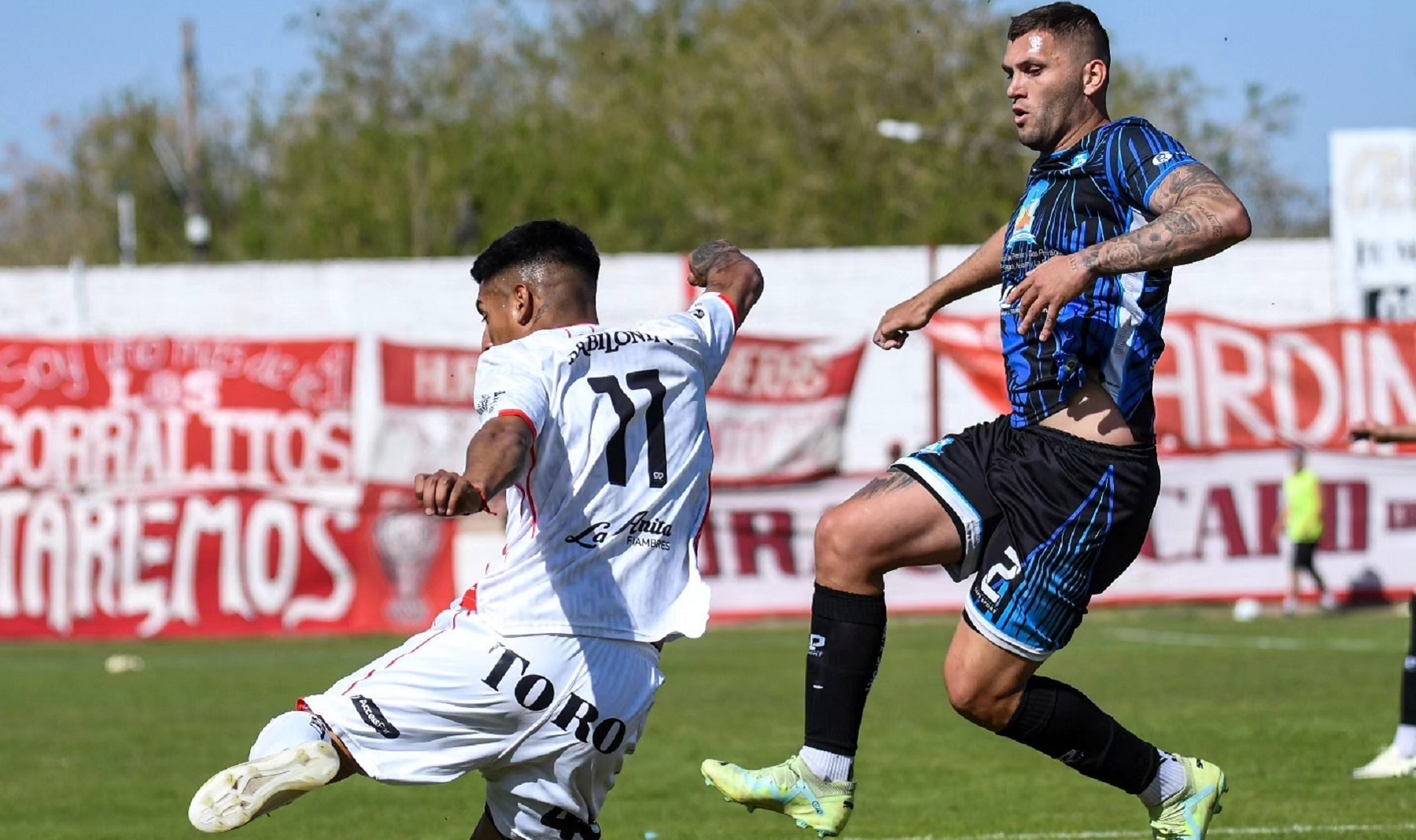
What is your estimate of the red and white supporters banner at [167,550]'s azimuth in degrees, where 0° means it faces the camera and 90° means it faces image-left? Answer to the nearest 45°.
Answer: approximately 0°

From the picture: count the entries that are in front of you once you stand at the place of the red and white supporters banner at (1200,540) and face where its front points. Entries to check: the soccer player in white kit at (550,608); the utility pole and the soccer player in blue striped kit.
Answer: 2

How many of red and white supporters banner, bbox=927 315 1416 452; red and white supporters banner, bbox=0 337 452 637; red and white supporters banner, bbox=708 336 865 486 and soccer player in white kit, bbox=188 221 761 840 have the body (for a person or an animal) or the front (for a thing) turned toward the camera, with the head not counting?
3

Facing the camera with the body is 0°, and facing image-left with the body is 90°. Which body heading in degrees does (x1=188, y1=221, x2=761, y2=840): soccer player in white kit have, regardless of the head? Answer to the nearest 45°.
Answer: approximately 135°

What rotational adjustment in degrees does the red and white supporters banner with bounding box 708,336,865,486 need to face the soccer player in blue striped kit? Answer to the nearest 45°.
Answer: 0° — it already faces them

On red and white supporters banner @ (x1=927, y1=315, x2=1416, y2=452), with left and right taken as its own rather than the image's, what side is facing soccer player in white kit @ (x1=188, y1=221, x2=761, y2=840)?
front

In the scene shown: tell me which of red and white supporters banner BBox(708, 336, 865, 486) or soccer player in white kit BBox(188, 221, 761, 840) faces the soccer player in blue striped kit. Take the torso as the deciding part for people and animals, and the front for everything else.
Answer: the red and white supporters banner

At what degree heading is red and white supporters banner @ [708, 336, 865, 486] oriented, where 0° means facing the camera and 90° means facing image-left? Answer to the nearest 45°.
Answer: approximately 0°

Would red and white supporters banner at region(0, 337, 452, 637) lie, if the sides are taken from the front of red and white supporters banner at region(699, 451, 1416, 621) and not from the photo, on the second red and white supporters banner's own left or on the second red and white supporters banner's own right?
on the second red and white supporters banner's own right

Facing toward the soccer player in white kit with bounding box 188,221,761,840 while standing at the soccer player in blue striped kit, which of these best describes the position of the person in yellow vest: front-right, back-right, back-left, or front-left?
back-right

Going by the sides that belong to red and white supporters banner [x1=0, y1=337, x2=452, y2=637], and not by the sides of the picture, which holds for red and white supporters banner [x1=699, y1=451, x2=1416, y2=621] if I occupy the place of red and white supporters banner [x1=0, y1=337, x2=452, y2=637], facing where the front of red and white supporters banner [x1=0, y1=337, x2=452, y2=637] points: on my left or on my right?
on my left

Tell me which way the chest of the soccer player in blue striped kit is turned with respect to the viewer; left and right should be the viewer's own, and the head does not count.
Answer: facing the viewer and to the left of the viewer

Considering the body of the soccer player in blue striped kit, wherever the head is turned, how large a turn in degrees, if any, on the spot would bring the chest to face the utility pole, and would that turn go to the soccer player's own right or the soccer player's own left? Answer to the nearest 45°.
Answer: approximately 90° to the soccer player's own right

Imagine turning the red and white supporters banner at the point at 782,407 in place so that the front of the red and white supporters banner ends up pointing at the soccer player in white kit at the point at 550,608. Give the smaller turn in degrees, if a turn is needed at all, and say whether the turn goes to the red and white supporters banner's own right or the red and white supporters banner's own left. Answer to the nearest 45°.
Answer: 0° — it already faces them

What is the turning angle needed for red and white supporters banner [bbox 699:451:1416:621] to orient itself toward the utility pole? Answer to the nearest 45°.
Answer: approximately 135° to its right

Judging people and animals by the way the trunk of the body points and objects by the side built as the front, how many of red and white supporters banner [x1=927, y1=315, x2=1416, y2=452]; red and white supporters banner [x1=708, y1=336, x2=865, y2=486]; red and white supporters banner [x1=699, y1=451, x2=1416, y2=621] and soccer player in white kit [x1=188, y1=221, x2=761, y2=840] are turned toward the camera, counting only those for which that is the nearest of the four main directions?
3
